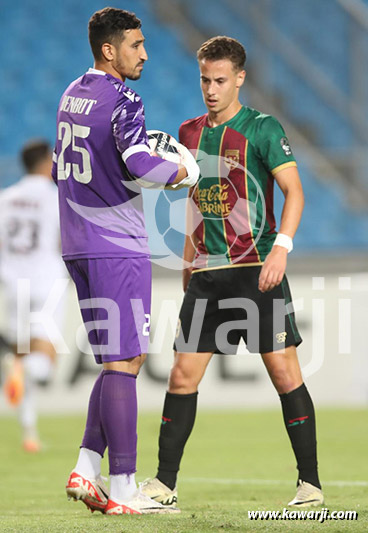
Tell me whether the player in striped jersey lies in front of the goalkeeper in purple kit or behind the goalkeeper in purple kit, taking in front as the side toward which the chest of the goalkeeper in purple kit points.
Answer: in front

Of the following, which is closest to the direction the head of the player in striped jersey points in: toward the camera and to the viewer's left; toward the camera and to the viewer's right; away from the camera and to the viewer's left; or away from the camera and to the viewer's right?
toward the camera and to the viewer's left

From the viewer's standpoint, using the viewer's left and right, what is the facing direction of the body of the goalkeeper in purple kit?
facing away from the viewer and to the right of the viewer

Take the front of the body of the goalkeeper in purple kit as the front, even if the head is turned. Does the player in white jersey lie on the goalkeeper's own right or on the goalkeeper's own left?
on the goalkeeper's own left

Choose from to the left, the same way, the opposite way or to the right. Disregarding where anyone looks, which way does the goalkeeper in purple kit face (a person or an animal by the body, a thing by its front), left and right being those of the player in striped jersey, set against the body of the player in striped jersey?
the opposite way

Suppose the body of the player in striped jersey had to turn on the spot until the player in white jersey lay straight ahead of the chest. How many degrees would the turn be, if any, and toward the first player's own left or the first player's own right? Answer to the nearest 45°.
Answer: approximately 90° to the first player's own right

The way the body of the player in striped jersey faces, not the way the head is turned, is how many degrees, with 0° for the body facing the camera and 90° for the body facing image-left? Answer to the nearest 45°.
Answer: approximately 45°

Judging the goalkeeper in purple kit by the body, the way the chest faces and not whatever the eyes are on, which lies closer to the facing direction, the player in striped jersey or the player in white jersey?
the player in striped jersey

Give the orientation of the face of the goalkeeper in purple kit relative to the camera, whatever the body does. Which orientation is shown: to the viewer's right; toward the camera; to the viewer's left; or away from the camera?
to the viewer's right
